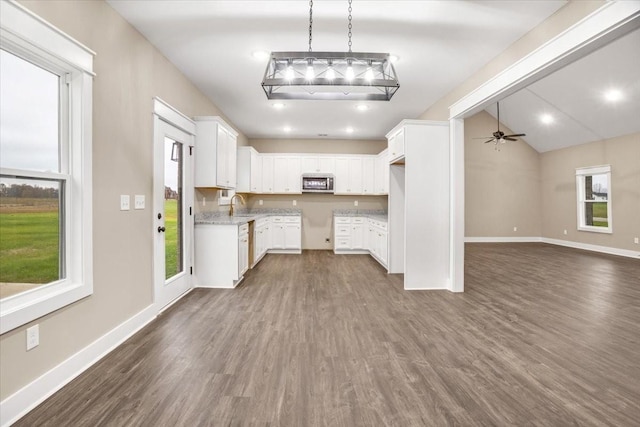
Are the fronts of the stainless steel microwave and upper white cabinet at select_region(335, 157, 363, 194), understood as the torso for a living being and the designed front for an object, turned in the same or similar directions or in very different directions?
same or similar directions

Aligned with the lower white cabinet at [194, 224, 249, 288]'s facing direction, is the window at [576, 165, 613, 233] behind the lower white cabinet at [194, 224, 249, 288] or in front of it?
in front

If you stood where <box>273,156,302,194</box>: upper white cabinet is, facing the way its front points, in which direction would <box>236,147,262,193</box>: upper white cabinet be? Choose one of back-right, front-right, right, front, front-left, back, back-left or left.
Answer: front-right

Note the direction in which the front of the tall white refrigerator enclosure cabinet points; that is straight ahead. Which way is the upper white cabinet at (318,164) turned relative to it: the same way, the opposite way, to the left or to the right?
to the left

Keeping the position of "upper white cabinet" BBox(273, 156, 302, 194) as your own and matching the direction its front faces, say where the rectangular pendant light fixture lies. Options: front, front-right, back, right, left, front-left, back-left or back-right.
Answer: front

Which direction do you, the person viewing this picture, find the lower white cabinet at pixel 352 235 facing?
facing the viewer and to the left of the viewer

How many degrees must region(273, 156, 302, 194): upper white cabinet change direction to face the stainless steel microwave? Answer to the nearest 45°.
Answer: approximately 90° to its left

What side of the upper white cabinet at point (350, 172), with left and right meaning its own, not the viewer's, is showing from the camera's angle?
front

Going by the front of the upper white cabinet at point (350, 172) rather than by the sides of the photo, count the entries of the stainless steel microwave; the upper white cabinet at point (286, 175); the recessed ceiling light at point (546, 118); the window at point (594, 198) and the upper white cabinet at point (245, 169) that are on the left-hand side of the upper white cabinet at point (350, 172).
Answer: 2

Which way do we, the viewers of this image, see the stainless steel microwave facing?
facing the viewer

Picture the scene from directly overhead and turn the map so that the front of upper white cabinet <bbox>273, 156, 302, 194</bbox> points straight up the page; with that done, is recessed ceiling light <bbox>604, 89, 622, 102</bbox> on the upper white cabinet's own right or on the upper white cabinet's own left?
on the upper white cabinet's own left

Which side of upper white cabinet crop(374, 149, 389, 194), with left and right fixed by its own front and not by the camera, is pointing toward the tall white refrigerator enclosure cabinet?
left

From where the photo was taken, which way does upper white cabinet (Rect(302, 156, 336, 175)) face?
toward the camera

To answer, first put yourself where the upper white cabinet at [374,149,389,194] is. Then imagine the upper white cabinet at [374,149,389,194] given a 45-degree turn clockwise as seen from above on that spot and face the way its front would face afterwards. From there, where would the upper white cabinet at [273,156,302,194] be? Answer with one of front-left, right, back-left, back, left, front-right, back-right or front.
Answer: front-left

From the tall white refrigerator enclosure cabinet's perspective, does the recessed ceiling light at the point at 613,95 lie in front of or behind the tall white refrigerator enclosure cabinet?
behind

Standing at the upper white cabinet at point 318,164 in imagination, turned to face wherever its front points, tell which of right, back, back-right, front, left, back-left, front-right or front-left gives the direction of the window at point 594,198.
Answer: left

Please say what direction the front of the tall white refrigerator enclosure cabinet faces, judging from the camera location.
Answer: facing to the left of the viewer
